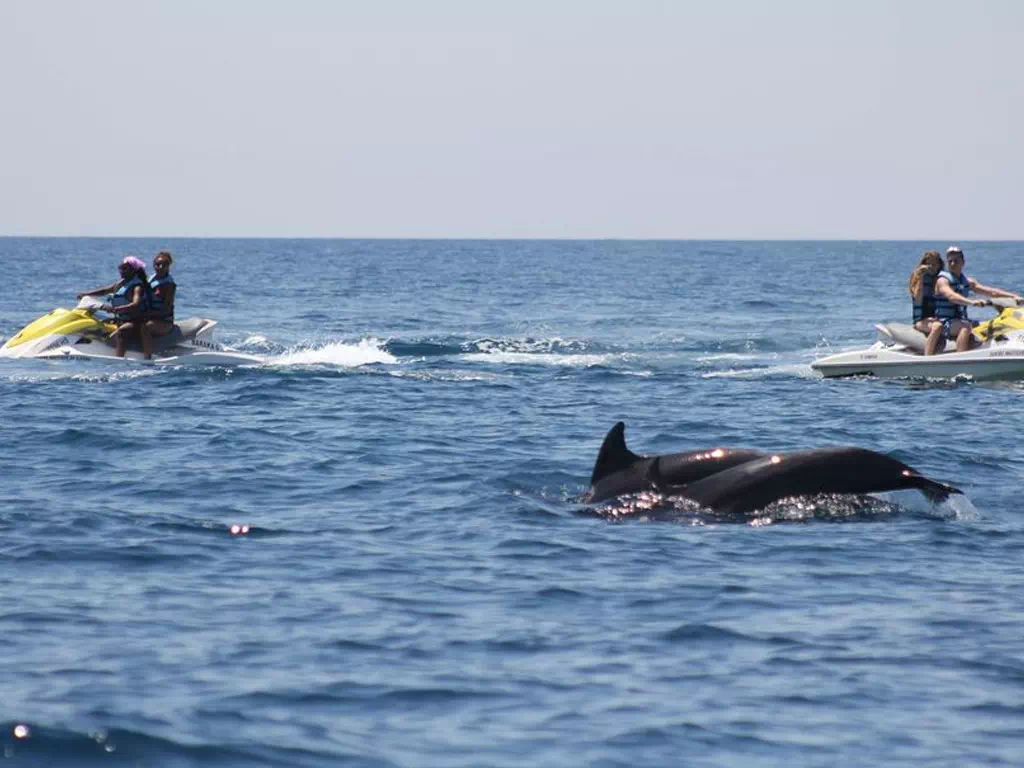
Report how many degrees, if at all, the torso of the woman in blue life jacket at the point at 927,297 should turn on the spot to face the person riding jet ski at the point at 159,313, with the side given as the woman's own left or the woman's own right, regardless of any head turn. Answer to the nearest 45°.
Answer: approximately 180°

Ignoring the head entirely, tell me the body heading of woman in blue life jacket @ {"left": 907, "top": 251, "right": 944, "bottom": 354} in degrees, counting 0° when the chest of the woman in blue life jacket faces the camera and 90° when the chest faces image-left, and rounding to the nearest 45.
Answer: approximately 270°

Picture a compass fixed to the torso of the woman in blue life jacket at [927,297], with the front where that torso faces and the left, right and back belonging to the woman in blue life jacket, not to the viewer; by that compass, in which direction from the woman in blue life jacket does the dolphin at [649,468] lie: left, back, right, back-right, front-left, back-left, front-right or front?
right

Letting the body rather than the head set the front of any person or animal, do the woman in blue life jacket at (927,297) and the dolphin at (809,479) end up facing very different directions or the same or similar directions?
very different directions

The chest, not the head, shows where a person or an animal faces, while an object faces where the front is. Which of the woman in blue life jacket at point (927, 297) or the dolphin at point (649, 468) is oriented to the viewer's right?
the woman in blue life jacket

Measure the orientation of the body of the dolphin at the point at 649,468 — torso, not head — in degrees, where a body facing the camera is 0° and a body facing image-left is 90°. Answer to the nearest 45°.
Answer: approximately 90°

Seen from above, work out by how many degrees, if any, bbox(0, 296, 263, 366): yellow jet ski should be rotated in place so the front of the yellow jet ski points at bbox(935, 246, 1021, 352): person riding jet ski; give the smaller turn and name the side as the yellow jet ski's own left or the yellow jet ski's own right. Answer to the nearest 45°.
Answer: approximately 180°

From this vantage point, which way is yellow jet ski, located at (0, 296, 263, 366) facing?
to the viewer's left

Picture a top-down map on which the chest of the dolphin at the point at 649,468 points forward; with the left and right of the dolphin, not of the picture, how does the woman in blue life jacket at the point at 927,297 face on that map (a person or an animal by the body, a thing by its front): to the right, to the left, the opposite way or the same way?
the opposite way

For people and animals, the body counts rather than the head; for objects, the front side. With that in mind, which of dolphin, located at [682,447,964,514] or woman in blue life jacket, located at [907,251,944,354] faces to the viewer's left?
the dolphin

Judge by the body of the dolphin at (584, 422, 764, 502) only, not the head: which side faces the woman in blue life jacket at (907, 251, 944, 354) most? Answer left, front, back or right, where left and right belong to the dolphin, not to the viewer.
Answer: right

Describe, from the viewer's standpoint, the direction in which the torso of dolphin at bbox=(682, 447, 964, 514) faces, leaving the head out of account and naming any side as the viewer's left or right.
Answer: facing to the left of the viewer
